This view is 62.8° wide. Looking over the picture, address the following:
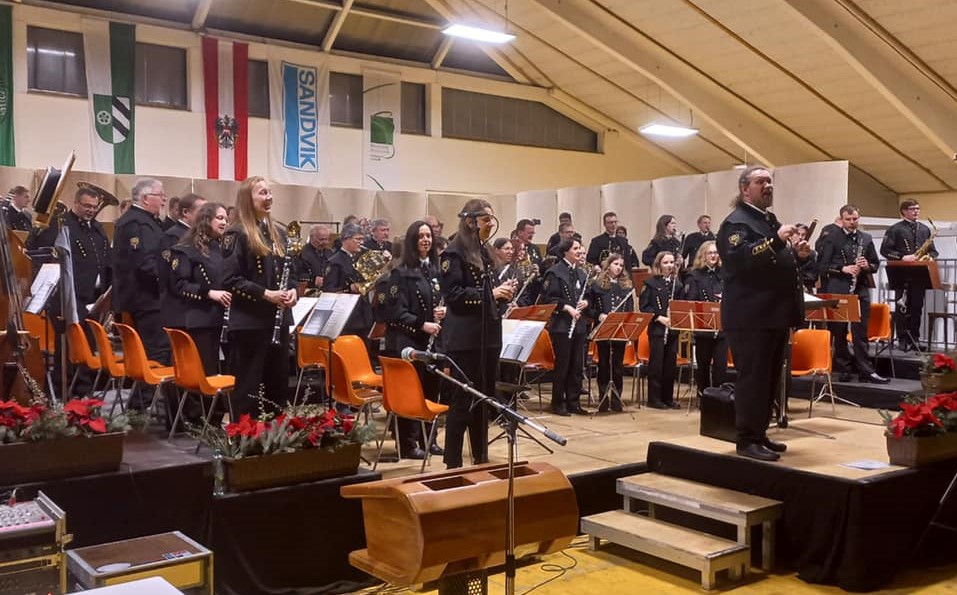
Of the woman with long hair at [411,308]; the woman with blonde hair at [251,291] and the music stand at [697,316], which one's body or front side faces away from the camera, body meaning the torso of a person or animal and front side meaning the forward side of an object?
the music stand

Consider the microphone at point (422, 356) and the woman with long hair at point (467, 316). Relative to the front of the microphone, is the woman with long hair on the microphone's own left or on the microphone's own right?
on the microphone's own right

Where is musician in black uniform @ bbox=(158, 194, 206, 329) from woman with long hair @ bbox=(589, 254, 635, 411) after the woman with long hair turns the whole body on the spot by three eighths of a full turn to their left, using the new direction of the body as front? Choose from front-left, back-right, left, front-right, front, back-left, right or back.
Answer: back

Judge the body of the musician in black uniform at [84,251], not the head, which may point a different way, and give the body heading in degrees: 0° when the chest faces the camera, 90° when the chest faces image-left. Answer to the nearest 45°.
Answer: approximately 315°

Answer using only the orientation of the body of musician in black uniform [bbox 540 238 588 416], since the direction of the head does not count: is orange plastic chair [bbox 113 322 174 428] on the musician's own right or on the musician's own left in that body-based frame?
on the musician's own right

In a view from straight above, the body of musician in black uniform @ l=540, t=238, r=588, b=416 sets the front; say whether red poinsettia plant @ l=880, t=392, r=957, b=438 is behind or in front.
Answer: in front

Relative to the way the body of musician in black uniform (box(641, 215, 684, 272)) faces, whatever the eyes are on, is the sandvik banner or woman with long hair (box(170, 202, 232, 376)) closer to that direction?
the woman with long hair

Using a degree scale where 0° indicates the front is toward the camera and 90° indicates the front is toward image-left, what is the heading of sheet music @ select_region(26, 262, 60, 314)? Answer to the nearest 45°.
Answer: approximately 45°

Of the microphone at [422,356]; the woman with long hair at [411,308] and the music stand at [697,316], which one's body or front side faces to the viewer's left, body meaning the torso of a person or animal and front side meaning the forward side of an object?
the microphone

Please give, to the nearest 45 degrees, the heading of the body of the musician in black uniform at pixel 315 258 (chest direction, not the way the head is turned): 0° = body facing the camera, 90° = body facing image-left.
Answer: approximately 315°

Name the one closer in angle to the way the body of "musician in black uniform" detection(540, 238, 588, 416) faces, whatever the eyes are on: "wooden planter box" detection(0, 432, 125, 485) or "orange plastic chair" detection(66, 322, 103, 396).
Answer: the wooden planter box
